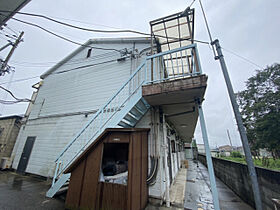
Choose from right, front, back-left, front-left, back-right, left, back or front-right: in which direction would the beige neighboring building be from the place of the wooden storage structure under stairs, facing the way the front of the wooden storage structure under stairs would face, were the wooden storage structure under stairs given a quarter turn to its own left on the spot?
back-left

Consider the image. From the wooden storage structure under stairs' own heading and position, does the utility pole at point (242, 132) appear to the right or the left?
on its left

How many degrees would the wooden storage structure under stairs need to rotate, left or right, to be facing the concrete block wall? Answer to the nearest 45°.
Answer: approximately 90° to its left

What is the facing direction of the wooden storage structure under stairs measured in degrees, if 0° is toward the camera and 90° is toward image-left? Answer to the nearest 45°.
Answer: approximately 0°

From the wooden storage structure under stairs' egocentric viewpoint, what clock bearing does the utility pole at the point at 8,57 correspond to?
The utility pole is roughly at 4 o'clock from the wooden storage structure under stairs.
